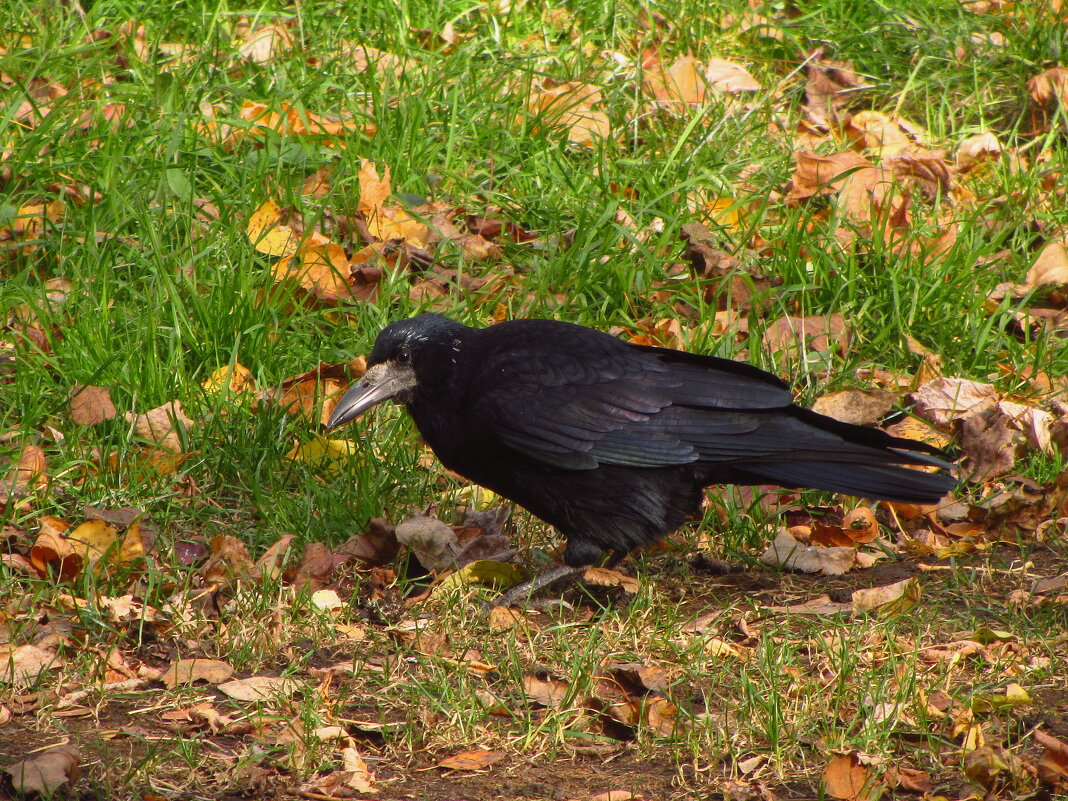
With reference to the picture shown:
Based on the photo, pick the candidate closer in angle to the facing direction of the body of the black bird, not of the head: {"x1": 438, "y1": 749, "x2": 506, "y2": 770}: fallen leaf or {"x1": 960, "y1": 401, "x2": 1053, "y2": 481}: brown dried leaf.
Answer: the fallen leaf

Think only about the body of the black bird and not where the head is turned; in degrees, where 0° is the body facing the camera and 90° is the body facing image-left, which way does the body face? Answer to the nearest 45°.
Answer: approximately 90°

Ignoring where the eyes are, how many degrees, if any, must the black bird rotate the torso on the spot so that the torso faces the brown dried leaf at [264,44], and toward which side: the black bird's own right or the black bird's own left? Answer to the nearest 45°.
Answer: approximately 45° to the black bird's own right

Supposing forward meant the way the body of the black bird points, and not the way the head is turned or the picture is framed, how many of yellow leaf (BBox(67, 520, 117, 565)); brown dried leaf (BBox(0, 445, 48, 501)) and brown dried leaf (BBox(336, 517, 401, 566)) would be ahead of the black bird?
3

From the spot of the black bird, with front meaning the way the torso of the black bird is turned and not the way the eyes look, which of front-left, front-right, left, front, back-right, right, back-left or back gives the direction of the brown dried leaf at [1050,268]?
back-right

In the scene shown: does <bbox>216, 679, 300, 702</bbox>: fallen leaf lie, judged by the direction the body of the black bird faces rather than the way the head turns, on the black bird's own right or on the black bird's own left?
on the black bird's own left

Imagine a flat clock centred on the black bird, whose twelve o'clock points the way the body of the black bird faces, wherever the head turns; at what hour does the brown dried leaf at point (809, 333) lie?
The brown dried leaf is roughly at 4 o'clock from the black bird.

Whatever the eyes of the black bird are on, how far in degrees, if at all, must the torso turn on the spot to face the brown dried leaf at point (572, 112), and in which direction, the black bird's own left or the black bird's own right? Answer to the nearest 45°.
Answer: approximately 90° to the black bird's own right

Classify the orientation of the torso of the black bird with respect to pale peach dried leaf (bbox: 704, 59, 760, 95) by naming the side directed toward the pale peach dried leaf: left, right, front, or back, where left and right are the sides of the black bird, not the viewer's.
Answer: right
